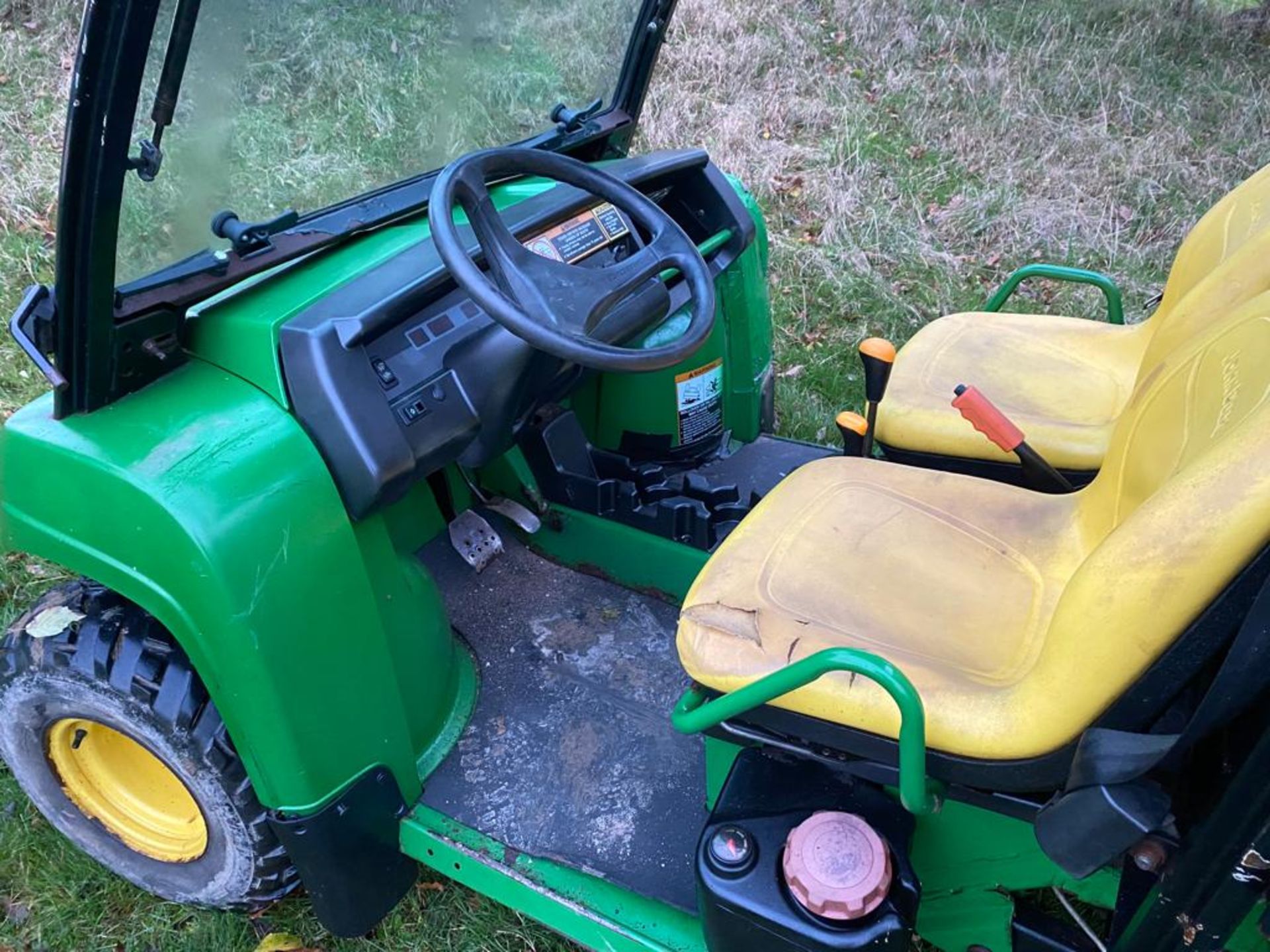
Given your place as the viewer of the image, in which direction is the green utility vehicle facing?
facing away from the viewer and to the left of the viewer
